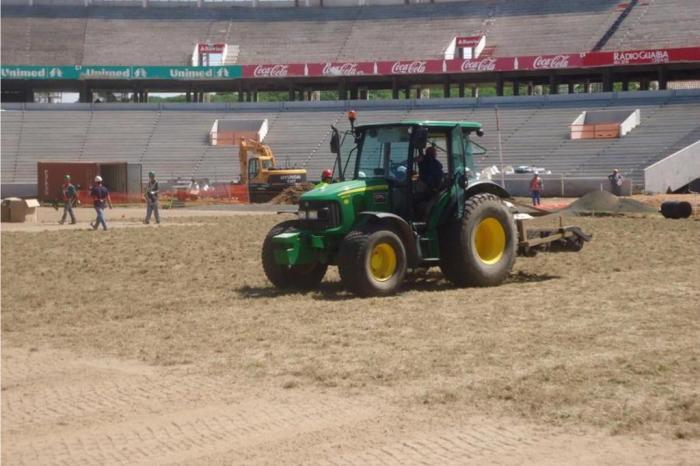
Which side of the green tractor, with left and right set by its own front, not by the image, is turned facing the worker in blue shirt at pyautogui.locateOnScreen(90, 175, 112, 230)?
right

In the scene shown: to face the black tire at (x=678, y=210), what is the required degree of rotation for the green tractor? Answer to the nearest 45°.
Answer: approximately 180°

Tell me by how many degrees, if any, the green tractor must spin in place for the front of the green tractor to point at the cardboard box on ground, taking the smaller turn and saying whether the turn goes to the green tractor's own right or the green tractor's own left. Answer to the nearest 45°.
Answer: approximately 90° to the green tractor's own right

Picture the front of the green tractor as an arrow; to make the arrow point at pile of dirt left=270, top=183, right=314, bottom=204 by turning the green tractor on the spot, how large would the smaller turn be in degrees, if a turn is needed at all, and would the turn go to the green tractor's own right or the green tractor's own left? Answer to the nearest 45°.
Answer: approximately 135° to the green tractor's own right

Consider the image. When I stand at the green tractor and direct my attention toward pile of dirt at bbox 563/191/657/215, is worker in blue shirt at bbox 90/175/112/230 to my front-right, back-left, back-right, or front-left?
front-left

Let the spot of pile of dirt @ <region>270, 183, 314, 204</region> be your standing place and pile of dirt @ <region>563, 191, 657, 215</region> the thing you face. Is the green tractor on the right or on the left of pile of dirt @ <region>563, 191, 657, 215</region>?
right

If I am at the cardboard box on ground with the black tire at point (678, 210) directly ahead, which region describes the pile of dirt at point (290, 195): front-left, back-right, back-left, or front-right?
front-left

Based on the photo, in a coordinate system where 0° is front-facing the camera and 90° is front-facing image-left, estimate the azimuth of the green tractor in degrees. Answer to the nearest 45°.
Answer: approximately 45°

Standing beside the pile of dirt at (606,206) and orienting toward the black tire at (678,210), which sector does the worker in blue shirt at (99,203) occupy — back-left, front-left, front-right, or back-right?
back-right

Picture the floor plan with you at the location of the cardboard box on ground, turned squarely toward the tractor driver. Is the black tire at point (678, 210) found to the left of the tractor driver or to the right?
left
